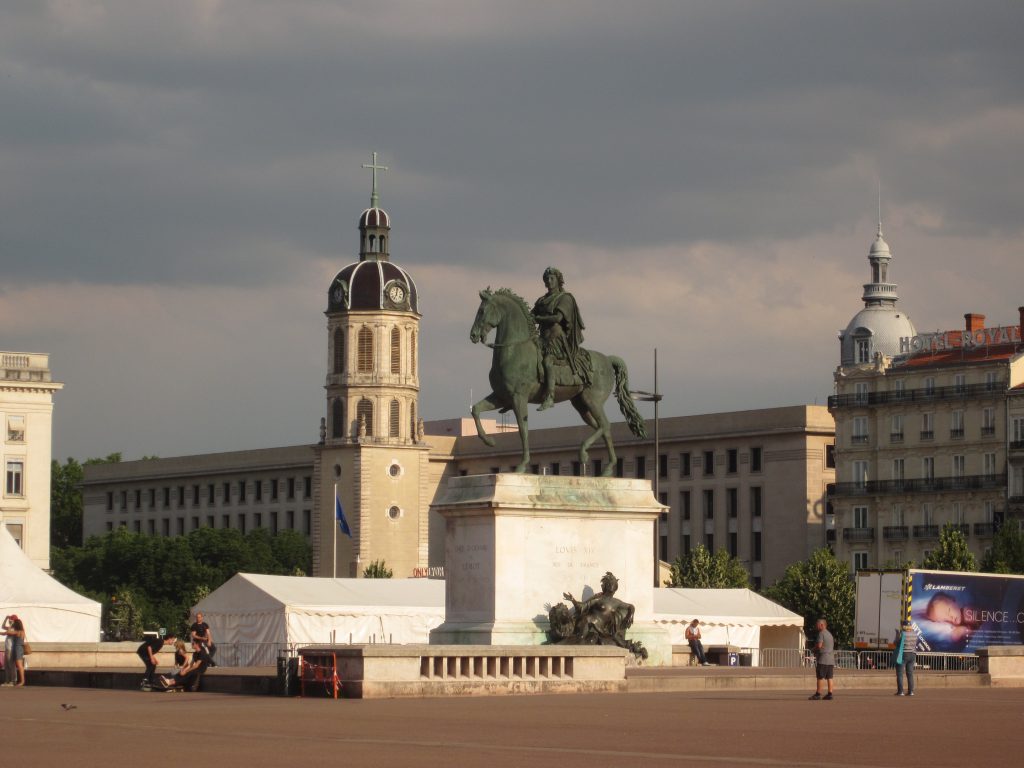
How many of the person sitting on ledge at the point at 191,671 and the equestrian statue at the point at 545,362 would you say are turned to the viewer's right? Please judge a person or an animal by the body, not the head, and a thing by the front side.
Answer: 0

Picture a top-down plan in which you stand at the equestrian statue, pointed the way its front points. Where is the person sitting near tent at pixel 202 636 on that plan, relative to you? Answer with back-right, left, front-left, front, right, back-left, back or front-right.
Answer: front-left

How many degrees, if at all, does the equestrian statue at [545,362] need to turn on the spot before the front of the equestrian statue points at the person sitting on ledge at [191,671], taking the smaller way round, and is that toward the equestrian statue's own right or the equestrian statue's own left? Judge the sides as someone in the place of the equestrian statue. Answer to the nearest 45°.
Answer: approximately 45° to the equestrian statue's own left

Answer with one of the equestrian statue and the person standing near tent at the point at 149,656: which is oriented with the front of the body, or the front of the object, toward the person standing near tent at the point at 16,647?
the equestrian statue

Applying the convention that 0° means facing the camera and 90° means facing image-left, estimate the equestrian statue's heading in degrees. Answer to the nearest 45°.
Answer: approximately 90°

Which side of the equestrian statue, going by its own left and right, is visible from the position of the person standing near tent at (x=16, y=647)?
front

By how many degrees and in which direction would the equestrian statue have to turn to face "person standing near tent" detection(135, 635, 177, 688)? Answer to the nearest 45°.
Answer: approximately 45° to its left

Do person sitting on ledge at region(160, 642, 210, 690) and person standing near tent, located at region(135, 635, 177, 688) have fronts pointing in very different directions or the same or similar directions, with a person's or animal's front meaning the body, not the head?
very different directions

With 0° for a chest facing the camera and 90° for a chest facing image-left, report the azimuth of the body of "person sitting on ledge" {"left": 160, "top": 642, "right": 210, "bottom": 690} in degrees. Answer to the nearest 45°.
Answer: approximately 90°

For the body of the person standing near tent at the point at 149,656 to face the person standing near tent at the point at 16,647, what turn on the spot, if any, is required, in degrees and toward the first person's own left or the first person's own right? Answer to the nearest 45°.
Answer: approximately 135° to the first person's own left

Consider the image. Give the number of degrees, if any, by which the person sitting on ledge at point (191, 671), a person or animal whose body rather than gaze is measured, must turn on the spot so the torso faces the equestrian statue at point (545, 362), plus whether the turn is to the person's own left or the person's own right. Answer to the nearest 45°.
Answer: approximately 135° to the person's own right

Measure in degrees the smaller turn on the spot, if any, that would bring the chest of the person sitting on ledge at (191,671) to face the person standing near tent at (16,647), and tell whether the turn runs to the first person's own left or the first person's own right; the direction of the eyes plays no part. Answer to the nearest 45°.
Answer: approximately 45° to the first person's own right
